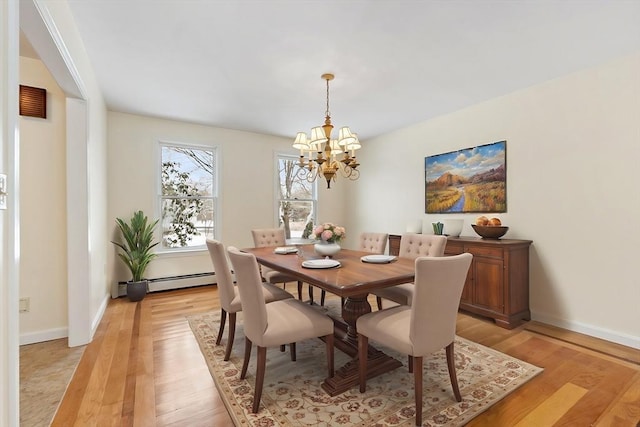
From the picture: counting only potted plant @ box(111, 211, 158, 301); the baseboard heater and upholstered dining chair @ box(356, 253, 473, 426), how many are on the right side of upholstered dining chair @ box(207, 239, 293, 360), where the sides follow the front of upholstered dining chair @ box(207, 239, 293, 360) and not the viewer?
1

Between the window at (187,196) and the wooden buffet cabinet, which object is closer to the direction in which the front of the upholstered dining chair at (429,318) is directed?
the window

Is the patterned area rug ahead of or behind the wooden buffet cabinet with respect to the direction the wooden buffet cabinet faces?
ahead

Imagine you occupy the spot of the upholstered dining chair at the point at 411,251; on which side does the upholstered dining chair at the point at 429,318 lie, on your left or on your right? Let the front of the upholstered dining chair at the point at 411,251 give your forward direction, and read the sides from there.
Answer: on your left

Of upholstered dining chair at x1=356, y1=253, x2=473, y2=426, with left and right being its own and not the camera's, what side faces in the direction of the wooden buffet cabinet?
right

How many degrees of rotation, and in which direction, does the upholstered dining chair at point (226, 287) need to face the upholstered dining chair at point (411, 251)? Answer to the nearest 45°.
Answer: approximately 45° to its right

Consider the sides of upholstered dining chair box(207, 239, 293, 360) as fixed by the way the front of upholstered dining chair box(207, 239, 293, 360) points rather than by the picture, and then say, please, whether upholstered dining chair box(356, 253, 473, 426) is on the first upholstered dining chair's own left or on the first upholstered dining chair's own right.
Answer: on the first upholstered dining chair's own right

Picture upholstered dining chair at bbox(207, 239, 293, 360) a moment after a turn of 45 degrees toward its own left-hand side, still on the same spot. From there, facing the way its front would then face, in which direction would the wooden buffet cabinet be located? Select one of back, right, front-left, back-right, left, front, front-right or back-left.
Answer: right

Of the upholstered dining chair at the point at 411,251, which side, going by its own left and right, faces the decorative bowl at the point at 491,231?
back

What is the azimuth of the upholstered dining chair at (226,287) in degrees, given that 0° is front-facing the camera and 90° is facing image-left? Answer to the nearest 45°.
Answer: approximately 225°

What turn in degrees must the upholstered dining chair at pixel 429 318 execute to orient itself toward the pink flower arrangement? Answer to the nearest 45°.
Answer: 0° — it already faces it

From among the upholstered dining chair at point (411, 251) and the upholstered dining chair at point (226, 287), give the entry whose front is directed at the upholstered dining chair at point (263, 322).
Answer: the upholstered dining chair at point (411, 251)

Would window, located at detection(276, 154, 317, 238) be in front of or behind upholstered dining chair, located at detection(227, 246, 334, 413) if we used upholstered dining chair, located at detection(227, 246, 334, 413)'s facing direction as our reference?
in front

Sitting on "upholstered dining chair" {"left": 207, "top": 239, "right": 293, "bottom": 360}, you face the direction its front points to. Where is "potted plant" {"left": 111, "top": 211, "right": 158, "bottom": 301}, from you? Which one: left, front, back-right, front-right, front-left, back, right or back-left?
left

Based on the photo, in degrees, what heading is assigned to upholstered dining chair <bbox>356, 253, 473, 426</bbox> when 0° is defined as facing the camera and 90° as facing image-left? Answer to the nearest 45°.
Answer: approximately 135°

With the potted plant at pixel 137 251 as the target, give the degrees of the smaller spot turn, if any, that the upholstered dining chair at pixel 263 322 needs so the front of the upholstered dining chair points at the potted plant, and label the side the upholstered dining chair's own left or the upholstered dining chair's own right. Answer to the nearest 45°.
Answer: approximately 90° to the upholstered dining chair's own left

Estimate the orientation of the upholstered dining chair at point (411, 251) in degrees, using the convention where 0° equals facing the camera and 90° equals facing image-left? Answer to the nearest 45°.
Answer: approximately 45°

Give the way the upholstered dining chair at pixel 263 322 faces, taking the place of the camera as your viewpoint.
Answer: facing away from the viewer and to the right of the viewer

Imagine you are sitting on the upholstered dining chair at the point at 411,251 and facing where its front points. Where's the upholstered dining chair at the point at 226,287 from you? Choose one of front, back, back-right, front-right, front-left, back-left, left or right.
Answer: front

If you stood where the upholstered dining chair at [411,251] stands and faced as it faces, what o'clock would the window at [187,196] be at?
The window is roughly at 2 o'clock from the upholstered dining chair.
